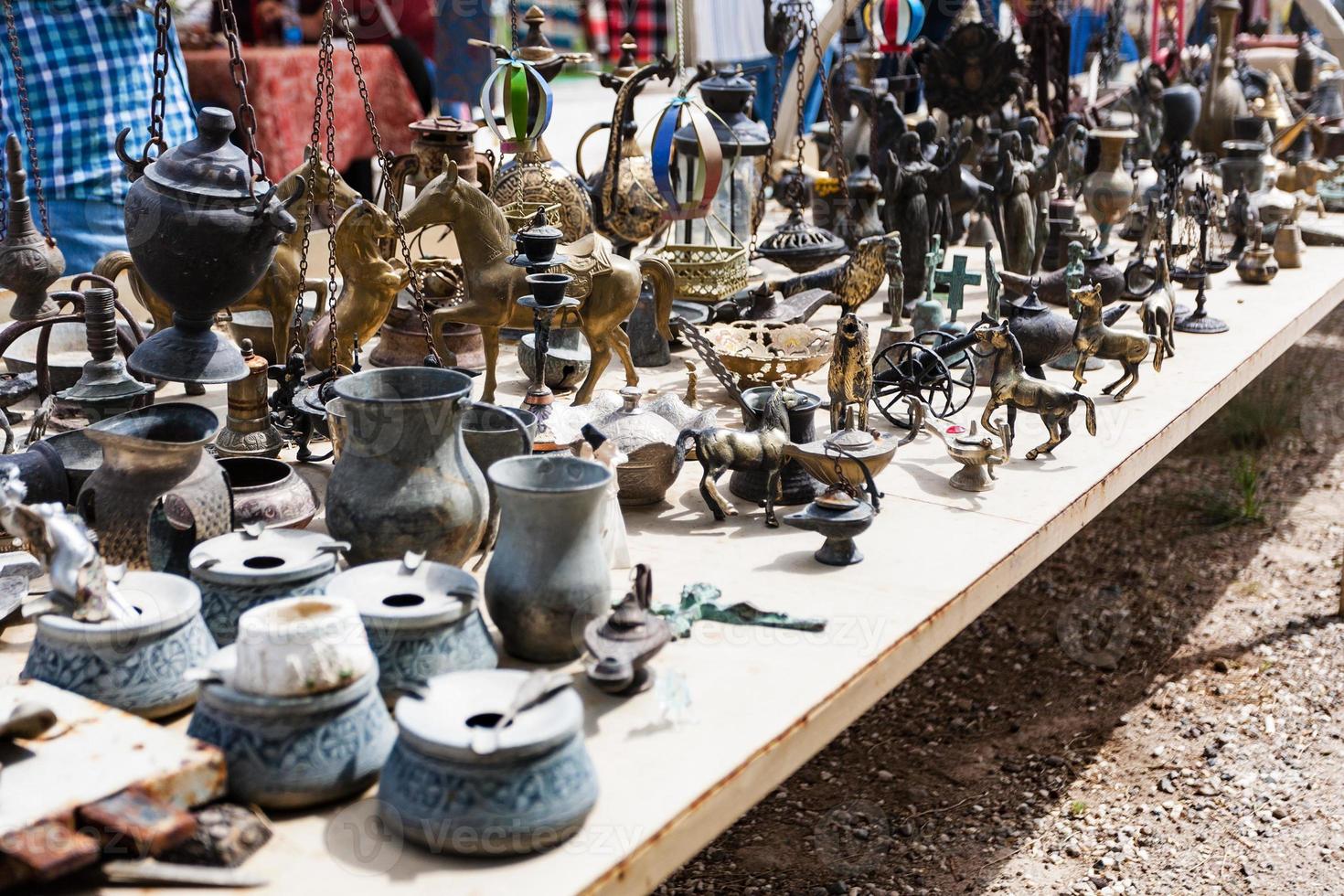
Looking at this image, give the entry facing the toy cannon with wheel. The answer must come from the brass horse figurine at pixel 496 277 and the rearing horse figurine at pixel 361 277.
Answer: the rearing horse figurine

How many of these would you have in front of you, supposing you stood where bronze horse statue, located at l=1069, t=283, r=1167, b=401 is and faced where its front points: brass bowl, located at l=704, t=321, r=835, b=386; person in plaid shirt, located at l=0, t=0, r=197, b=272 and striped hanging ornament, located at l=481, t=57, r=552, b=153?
3

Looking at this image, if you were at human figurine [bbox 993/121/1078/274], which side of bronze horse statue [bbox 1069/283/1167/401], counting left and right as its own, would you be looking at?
right

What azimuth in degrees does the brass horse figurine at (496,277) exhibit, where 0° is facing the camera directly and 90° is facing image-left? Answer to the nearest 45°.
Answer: approximately 90°

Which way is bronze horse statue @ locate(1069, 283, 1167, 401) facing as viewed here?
to the viewer's left

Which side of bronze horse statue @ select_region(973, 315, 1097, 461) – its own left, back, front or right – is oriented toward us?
left

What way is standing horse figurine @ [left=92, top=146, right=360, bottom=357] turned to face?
to the viewer's right

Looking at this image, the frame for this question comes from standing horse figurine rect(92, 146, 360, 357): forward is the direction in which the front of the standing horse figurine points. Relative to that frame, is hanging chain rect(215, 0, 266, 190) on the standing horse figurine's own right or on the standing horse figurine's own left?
on the standing horse figurine's own right

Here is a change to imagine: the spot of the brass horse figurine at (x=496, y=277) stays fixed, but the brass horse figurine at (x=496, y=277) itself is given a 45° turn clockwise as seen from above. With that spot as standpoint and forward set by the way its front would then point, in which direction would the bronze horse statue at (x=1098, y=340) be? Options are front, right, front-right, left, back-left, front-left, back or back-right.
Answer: back-right

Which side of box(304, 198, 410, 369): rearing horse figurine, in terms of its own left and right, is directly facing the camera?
right

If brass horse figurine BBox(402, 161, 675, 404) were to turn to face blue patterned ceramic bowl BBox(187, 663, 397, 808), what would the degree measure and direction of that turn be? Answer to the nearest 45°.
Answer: approximately 90° to its left
